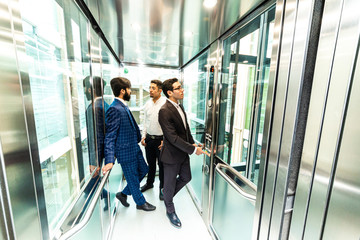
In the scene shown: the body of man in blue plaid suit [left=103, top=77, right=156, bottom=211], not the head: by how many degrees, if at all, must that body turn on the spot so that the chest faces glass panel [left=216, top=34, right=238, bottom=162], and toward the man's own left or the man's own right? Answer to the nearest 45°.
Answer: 0° — they already face it

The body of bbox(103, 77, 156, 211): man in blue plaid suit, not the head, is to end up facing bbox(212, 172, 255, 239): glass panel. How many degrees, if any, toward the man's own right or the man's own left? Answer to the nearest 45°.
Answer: approximately 45° to the man's own right

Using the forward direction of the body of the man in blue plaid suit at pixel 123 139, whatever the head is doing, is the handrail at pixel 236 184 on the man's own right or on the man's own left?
on the man's own right

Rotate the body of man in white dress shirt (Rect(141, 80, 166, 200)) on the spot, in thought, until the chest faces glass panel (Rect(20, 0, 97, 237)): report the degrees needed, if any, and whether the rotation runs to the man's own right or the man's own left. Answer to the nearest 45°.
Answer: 0° — they already face it

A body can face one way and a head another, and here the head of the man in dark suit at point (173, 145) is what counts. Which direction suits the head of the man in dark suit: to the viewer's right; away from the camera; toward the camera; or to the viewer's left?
to the viewer's right

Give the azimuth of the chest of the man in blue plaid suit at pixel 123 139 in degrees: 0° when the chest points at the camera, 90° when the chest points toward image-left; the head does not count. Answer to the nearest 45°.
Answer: approximately 270°
